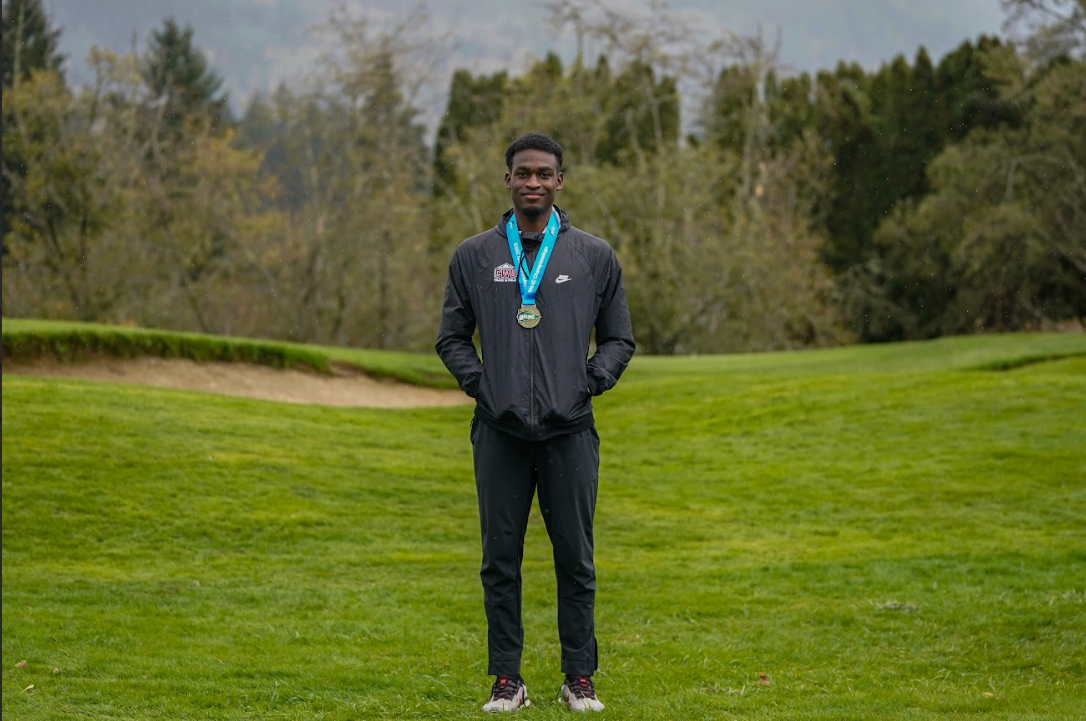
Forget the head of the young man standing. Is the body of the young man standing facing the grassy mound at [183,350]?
no

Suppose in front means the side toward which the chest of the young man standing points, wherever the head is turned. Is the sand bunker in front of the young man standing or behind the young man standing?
behind

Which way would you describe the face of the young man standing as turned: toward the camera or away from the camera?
toward the camera

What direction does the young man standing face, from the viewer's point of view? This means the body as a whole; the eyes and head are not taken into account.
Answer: toward the camera

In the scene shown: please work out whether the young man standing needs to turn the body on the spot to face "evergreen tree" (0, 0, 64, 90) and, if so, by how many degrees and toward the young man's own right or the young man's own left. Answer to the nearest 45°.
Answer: approximately 135° to the young man's own right
